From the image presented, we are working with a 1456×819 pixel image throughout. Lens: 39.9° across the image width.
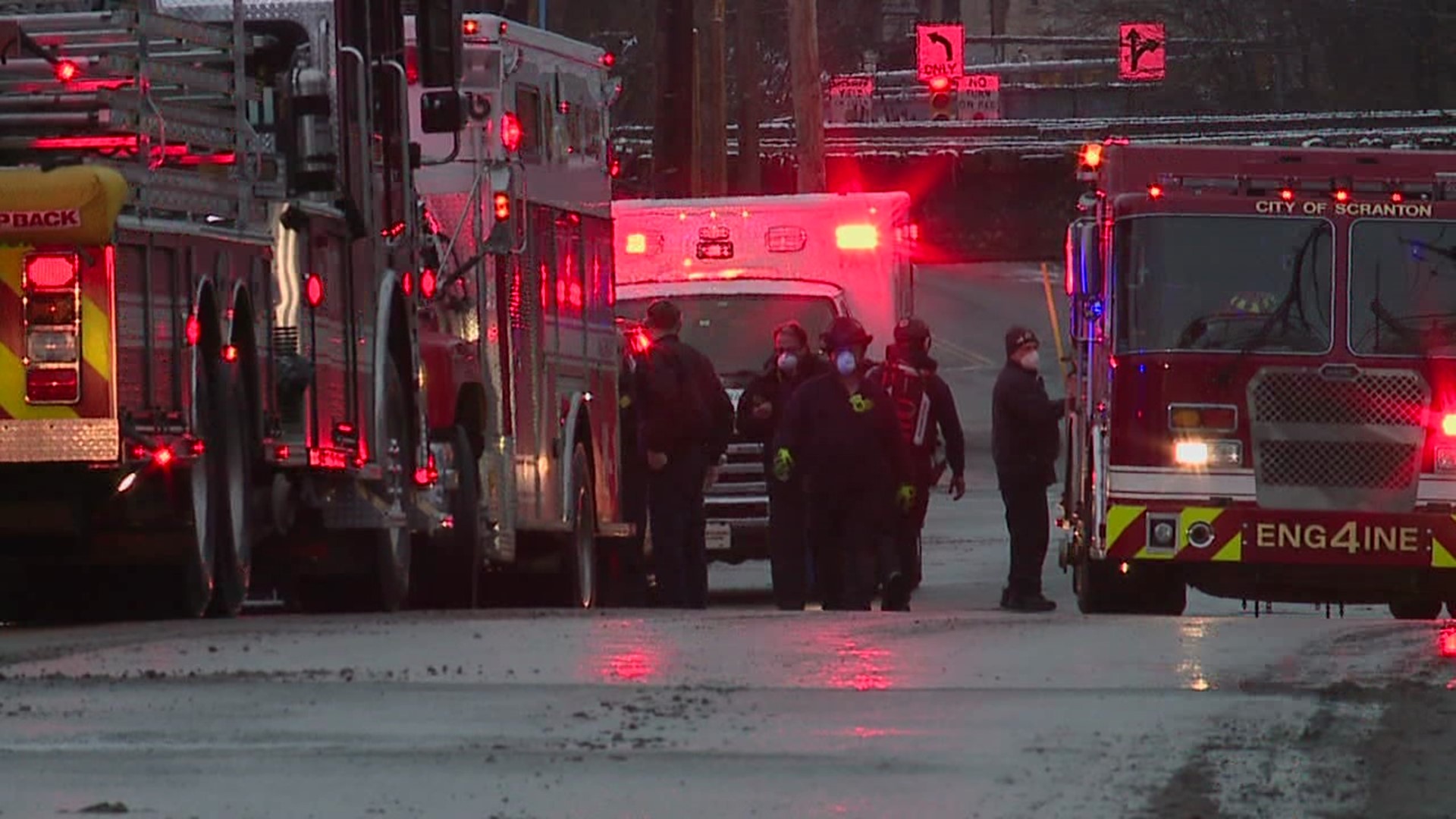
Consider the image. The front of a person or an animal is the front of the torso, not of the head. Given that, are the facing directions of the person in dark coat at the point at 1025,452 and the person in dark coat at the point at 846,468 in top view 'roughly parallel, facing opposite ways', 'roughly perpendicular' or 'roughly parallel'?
roughly perpendicular

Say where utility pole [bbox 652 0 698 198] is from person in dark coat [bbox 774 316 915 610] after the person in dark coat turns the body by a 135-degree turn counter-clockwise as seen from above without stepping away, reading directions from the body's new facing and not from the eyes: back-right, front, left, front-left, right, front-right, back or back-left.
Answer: front-left

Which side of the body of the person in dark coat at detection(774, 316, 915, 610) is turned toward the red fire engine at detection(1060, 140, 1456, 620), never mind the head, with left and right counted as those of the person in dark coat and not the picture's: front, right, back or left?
left

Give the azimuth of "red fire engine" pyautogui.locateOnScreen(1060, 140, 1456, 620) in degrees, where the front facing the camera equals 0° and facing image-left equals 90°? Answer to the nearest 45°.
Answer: approximately 0°
